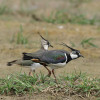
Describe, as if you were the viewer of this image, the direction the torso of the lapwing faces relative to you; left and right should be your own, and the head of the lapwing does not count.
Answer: facing to the right of the viewer
